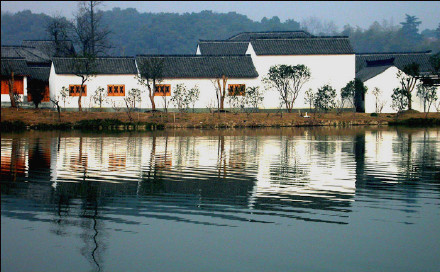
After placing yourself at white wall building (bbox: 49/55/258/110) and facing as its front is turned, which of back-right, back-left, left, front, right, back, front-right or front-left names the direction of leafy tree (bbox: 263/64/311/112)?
left

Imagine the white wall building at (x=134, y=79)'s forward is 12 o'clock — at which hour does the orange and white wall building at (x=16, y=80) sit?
the orange and white wall building at (x=16, y=80) is roughly at 3 o'clock from the white wall building at (x=134, y=79).

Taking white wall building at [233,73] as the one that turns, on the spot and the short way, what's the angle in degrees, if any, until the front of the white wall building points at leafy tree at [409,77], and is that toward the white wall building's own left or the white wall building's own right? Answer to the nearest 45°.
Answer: approximately 90° to the white wall building's own left

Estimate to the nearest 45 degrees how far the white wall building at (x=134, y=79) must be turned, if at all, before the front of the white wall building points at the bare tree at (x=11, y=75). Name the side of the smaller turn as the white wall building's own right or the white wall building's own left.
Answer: approximately 90° to the white wall building's own right

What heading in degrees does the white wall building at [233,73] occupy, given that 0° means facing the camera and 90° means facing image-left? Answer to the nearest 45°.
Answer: approximately 0°

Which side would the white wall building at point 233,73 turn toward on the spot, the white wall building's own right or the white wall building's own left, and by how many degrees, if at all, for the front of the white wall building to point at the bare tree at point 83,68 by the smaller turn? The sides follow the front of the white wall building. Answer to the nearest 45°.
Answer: approximately 90° to the white wall building's own right

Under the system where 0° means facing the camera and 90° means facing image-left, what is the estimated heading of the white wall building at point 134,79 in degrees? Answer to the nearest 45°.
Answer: approximately 0°

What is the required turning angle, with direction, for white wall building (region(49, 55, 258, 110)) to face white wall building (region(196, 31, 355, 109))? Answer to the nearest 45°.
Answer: approximately 90° to its left

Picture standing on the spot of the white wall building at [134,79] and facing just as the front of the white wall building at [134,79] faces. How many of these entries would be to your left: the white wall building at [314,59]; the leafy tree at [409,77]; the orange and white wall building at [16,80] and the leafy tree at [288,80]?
3
